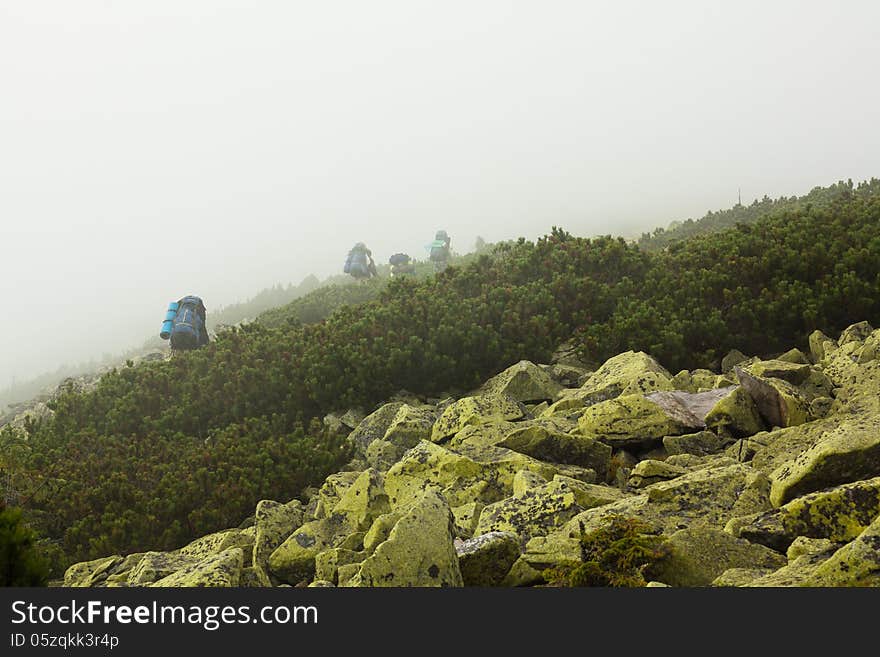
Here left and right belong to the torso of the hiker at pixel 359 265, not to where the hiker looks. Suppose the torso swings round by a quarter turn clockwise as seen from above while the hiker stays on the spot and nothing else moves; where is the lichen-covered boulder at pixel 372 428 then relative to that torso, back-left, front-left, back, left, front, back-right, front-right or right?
right

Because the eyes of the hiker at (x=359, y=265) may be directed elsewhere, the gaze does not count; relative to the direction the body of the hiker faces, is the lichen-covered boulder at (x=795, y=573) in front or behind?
behind

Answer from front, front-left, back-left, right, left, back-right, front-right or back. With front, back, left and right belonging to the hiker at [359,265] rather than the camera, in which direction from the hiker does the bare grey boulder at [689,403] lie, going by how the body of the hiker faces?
back

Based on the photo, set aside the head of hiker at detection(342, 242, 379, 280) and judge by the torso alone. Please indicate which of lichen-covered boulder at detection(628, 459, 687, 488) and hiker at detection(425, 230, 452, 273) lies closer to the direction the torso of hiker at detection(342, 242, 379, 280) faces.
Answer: the hiker

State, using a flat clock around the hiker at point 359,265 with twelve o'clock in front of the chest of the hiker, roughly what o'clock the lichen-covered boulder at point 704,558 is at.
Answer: The lichen-covered boulder is roughly at 6 o'clock from the hiker.

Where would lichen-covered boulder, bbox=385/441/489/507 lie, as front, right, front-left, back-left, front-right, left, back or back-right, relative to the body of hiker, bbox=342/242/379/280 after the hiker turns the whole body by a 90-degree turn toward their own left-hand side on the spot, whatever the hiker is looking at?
left

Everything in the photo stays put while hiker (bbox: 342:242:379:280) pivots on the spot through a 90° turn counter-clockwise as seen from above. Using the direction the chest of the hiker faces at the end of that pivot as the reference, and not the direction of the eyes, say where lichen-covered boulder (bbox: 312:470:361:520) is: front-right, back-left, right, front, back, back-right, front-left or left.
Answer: left

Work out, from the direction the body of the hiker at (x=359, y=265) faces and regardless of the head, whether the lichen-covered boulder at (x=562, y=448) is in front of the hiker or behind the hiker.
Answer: behind

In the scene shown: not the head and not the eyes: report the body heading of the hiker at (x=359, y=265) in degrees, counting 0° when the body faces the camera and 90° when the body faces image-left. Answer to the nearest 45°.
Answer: approximately 180°

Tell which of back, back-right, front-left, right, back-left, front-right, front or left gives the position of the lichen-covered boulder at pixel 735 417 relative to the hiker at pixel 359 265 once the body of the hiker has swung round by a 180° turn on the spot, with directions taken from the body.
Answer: front

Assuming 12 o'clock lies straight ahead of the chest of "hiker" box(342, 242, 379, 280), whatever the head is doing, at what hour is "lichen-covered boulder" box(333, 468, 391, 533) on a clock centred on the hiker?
The lichen-covered boulder is roughly at 6 o'clock from the hiker.

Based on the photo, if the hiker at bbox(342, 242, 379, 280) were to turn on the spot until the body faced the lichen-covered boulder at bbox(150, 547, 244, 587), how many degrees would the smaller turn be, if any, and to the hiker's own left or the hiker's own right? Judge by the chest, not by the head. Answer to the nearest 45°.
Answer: approximately 180°

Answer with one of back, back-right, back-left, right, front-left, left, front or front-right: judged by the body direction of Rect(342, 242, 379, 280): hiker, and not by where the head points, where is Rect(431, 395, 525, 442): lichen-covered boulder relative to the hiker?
back
